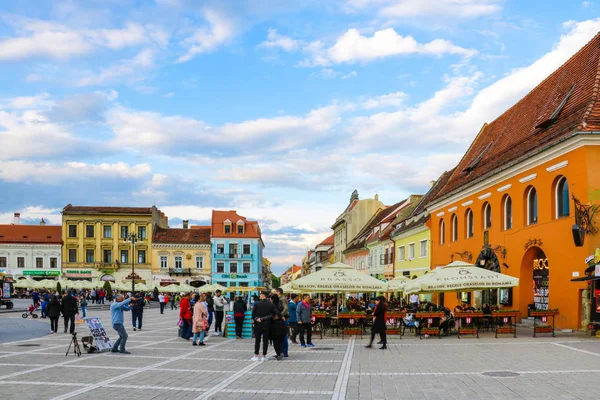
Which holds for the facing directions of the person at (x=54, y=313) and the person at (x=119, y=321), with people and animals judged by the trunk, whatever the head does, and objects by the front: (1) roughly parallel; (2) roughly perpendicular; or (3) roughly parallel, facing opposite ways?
roughly perpendicular

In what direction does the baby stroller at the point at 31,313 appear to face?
to the viewer's left

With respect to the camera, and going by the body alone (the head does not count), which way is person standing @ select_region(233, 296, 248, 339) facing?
away from the camera
